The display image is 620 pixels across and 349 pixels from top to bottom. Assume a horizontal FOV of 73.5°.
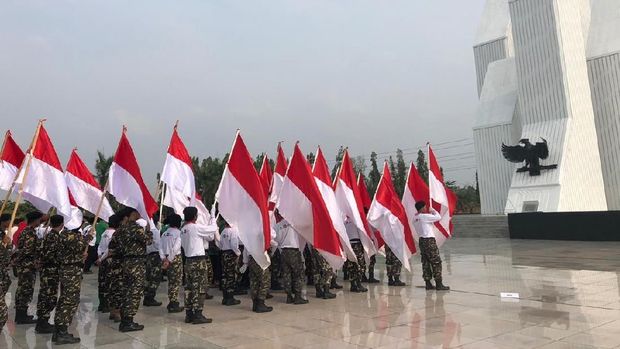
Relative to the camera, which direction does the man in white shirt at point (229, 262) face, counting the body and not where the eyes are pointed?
to the viewer's right

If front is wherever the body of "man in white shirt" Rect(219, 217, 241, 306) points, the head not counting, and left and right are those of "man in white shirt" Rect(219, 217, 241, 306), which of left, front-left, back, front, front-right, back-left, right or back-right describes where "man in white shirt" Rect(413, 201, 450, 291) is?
front

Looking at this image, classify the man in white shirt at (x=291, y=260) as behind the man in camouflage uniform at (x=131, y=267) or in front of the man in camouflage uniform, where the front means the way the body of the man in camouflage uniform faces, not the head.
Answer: in front

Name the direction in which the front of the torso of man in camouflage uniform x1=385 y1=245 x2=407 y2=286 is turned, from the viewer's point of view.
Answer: to the viewer's right

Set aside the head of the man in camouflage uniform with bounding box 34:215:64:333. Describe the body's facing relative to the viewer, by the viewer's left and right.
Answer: facing to the right of the viewer

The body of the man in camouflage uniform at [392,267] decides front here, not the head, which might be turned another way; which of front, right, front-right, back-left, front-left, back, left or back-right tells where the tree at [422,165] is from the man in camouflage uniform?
left

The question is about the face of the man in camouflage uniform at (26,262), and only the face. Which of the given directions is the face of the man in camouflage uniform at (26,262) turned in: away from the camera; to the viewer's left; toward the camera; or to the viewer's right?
to the viewer's right

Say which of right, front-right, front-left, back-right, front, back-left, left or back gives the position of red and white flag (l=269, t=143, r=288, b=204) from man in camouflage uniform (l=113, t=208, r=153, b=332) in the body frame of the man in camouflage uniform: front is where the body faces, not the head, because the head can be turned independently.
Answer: front

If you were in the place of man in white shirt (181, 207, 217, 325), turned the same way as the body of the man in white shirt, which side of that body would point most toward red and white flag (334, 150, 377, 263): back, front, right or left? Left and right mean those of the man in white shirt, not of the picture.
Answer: front

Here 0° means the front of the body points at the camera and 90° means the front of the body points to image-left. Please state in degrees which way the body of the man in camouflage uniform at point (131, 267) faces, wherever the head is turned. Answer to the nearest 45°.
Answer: approximately 225°

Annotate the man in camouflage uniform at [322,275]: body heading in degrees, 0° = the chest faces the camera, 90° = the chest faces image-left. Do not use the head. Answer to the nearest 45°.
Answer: approximately 270°

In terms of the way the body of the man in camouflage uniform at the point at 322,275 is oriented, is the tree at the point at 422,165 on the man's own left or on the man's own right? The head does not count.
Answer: on the man's own left

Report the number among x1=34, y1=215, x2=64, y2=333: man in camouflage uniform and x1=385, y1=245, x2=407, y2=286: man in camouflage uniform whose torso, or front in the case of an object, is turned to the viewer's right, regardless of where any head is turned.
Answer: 2

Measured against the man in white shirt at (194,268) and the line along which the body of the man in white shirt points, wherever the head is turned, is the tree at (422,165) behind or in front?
in front
